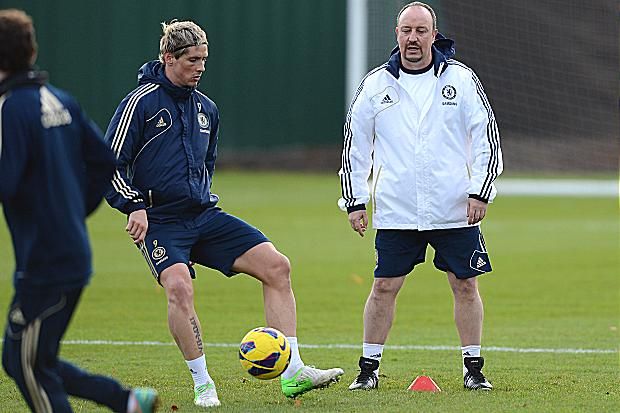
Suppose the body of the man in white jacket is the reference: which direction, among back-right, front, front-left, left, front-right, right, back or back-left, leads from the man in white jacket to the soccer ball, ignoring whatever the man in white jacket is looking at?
front-right

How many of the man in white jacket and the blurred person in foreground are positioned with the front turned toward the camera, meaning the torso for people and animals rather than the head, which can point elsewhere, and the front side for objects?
1

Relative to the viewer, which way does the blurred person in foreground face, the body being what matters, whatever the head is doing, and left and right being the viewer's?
facing away from the viewer and to the left of the viewer

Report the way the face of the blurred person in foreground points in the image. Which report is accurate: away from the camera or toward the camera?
away from the camera

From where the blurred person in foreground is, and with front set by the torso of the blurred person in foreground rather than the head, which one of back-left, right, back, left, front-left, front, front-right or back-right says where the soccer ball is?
right

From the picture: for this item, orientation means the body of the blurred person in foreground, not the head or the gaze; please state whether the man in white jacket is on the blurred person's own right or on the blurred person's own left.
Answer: on the blurred person's own right

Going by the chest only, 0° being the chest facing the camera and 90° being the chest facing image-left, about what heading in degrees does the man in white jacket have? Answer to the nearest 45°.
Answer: approximately 0°
